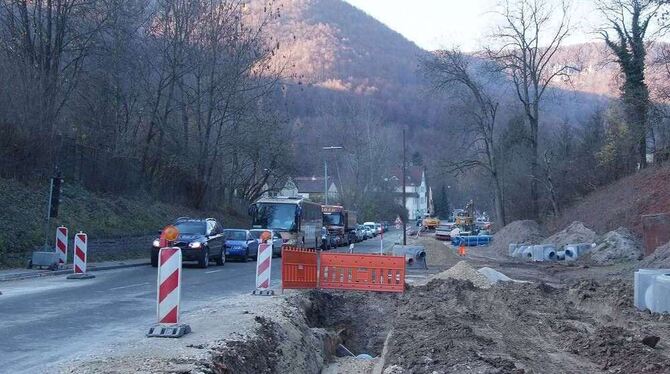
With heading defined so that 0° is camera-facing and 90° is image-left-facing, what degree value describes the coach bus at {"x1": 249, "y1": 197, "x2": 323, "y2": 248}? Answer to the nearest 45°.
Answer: approximately 45°

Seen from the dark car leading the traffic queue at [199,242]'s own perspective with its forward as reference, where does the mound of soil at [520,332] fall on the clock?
The mound of soil is roughly at 10 o'clock from the dark car leading the traffic queue.

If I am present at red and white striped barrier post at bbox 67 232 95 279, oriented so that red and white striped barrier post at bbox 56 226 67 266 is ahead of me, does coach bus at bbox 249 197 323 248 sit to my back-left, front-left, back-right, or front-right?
front-right

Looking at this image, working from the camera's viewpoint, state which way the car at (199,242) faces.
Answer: facing the viewer and to the left of the viewer

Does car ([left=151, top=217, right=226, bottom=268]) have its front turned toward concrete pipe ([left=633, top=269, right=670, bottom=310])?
no

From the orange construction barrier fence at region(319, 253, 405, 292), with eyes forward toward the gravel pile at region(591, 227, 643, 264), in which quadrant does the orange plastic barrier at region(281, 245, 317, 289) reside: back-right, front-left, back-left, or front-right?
back-left

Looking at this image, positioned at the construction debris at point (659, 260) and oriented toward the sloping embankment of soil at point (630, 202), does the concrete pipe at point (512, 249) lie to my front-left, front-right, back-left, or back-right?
front-left

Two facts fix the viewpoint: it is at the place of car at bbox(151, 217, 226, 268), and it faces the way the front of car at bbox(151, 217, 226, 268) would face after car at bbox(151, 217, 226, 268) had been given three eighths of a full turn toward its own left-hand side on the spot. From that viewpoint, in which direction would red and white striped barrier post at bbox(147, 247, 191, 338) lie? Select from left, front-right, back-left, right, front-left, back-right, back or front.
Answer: right

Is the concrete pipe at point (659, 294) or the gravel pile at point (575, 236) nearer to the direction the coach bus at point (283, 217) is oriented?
the concrete pipe

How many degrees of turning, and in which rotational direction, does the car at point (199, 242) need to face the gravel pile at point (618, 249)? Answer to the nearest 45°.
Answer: approximately 135° to its left

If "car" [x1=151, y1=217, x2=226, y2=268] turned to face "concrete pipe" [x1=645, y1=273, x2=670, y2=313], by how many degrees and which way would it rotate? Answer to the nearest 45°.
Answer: approximately 90° to its left

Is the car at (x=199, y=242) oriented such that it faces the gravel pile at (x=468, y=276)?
no

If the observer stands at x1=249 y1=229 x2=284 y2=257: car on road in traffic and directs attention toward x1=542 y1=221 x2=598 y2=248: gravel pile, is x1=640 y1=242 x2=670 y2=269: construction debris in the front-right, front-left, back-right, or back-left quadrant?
front-right

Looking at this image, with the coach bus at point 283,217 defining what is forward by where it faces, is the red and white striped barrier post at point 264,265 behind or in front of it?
in front

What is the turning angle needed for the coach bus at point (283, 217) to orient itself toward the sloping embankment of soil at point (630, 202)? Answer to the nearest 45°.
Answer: approximately 135° to its left
